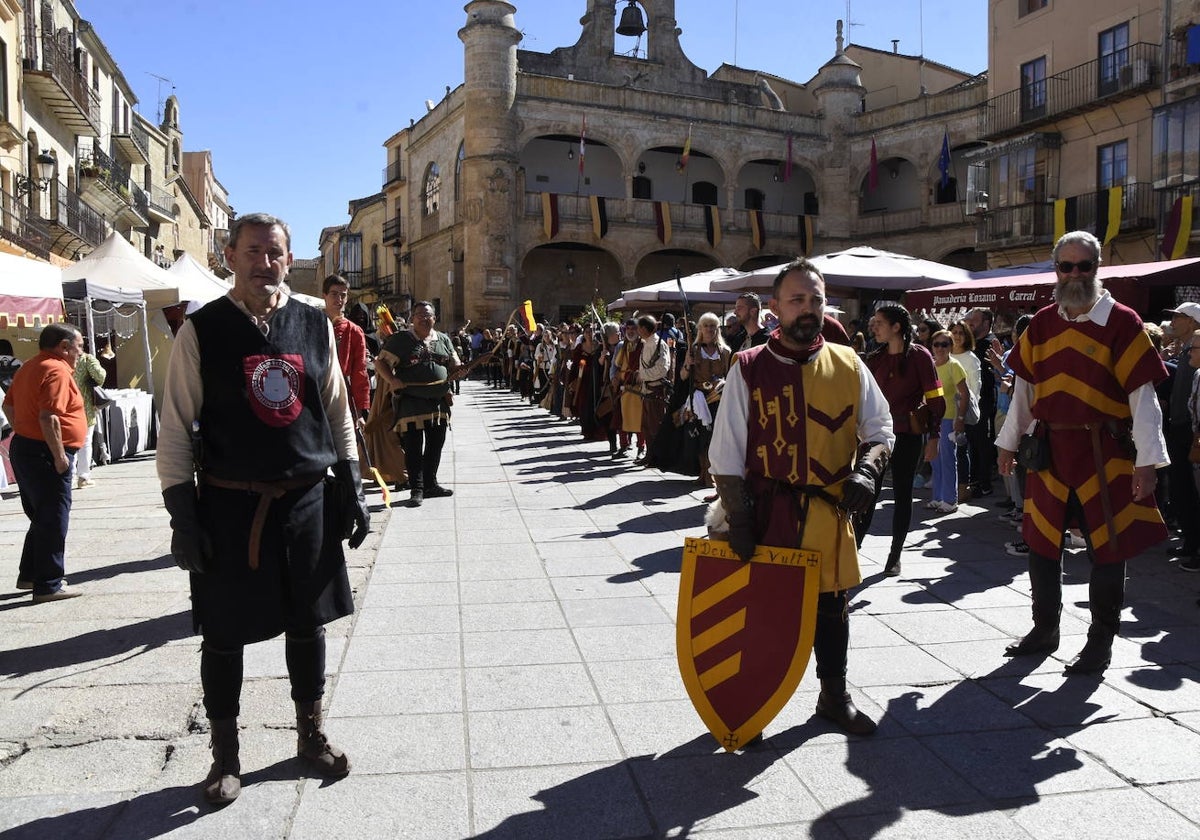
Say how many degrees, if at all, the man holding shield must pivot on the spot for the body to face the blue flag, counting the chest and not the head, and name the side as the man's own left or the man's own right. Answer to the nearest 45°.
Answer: approximately 180°

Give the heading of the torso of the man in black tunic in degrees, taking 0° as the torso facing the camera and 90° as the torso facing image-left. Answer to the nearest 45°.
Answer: approximately 0°

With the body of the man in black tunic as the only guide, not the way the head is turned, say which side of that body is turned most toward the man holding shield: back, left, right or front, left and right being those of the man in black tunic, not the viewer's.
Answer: left

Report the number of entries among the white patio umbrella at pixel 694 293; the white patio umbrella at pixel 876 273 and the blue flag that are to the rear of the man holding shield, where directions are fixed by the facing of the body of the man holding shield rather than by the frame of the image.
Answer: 3

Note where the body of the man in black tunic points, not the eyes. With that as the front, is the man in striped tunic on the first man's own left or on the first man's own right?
on the first man's own left

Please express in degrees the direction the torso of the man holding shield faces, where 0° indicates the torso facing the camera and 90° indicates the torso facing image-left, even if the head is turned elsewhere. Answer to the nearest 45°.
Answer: approximately 0°

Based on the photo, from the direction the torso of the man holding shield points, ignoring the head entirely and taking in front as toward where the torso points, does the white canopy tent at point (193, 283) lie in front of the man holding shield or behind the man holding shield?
behind

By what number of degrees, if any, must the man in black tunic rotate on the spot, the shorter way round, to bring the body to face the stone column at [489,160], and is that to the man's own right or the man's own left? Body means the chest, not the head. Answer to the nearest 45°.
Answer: approximately 180°

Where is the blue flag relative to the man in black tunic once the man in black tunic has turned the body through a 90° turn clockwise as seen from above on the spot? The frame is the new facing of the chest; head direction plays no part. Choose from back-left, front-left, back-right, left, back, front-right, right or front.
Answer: back-right

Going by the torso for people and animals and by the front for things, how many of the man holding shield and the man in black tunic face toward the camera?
2
